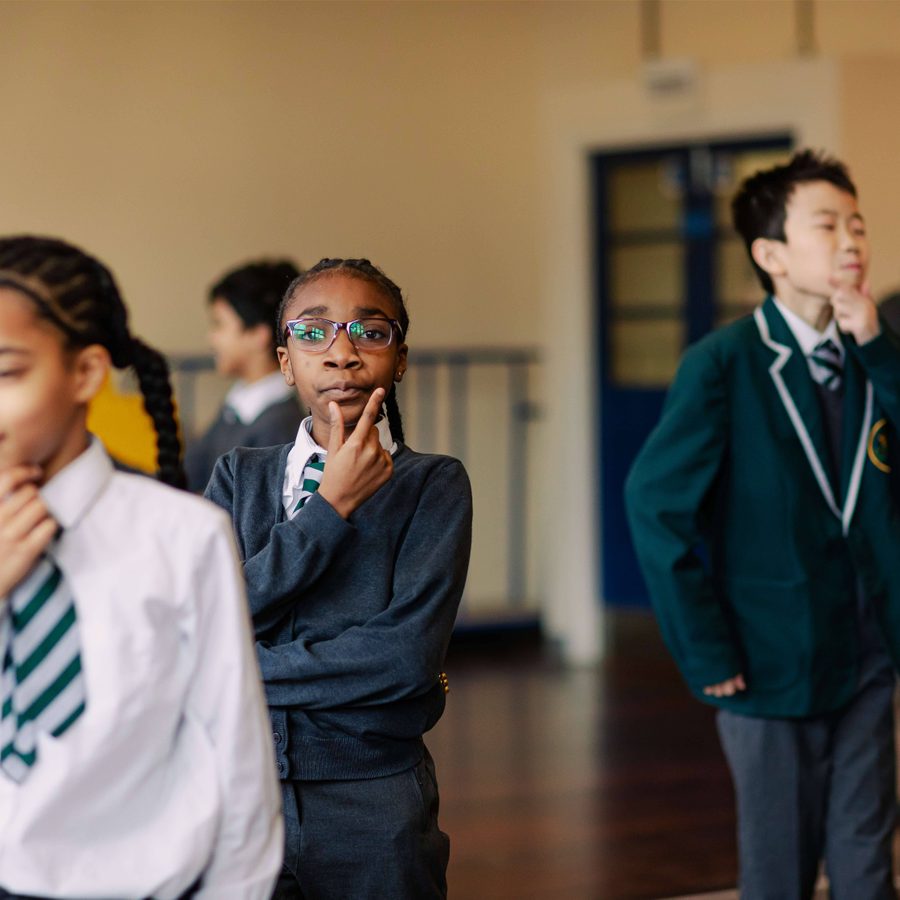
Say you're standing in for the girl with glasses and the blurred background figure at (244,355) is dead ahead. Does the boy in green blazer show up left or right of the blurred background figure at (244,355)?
right

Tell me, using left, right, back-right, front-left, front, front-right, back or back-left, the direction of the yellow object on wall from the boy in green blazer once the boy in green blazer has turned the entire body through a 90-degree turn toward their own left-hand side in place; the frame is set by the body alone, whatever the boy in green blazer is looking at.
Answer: left

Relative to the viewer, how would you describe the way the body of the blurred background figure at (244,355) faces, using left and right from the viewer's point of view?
facing to the left of the viewer

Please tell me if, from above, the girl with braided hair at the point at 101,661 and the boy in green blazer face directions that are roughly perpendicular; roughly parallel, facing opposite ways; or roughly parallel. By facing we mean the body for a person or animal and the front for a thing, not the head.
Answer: roughly perpendicular

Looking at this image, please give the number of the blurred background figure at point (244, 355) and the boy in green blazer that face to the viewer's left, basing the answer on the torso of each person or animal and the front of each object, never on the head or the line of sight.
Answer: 1

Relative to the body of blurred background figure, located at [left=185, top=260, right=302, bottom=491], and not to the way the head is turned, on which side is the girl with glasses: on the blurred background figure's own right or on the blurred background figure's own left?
on the blurred background figure's own left

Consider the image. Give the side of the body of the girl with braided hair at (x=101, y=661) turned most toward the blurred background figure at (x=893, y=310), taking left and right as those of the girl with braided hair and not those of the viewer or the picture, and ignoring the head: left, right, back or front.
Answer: back
